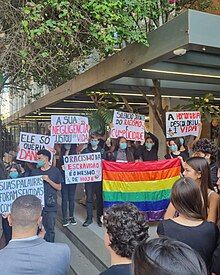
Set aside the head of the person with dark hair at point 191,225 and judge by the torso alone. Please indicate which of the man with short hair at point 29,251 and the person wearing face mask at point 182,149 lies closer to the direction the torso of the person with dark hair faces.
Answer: the person wearing face mask

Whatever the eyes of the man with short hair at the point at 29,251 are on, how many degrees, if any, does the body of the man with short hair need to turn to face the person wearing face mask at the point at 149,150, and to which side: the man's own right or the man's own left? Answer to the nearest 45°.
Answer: approximately 45° to the man's own right

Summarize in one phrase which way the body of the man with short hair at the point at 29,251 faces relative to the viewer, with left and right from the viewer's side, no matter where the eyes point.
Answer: facing away from the viewer

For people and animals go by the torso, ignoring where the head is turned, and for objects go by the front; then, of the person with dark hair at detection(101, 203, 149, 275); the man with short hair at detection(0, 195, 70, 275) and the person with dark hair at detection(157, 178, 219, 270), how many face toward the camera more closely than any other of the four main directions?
0

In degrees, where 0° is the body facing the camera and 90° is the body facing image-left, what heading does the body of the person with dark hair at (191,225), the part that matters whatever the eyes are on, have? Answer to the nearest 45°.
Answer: approximately 180°

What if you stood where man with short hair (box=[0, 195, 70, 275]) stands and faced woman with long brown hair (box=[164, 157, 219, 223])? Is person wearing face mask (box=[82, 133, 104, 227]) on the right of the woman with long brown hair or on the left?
left

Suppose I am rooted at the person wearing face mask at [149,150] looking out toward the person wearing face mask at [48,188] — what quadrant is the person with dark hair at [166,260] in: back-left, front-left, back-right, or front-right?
front-left

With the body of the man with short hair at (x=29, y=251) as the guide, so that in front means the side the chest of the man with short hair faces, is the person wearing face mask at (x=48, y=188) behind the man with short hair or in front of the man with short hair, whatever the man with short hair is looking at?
in front

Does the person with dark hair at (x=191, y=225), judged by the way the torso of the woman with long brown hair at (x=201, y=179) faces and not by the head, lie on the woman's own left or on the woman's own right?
on the woman's own left

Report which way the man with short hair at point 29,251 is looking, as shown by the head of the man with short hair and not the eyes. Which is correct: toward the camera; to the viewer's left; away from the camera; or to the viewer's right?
away from the camera

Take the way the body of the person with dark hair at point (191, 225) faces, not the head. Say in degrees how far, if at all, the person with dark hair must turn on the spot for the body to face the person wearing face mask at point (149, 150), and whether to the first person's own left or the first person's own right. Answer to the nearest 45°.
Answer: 0° — they already face them

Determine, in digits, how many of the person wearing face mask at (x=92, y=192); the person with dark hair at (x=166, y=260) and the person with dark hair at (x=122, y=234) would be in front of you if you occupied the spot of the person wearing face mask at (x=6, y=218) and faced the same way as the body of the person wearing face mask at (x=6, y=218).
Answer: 2

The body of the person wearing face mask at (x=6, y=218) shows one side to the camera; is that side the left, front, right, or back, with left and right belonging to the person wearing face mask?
front

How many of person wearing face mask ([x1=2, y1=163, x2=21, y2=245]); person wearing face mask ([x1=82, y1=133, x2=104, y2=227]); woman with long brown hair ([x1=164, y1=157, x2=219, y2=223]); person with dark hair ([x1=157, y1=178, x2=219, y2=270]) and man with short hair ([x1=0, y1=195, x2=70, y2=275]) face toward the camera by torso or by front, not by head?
2

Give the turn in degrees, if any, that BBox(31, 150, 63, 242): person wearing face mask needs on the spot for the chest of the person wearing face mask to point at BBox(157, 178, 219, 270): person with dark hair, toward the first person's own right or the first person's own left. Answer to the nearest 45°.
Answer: approximately 45° to the first person's own left
